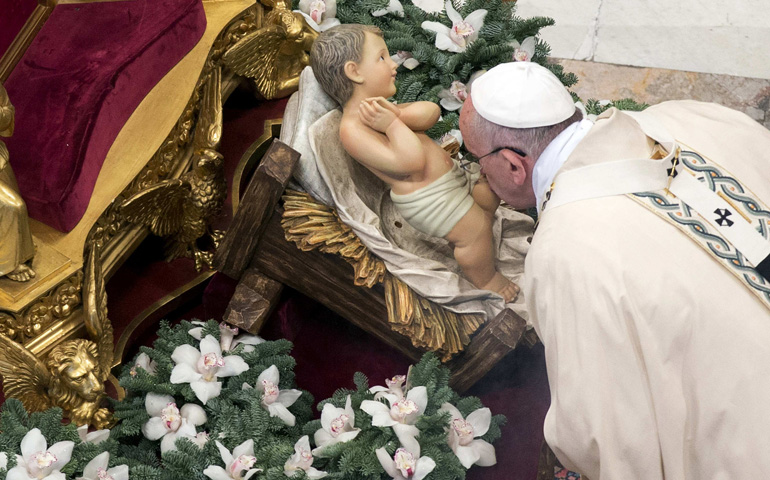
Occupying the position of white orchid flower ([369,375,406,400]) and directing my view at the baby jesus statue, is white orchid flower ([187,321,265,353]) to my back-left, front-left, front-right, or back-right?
front-left

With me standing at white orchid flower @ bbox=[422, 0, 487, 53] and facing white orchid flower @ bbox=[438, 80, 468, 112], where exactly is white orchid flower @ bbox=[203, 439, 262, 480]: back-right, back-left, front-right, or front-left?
front-right

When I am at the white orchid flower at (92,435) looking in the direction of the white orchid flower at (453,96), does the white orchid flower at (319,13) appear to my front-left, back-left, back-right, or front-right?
front-left

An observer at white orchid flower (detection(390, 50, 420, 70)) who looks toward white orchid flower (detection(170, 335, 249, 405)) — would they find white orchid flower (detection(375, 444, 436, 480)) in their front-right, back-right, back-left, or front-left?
front-left
